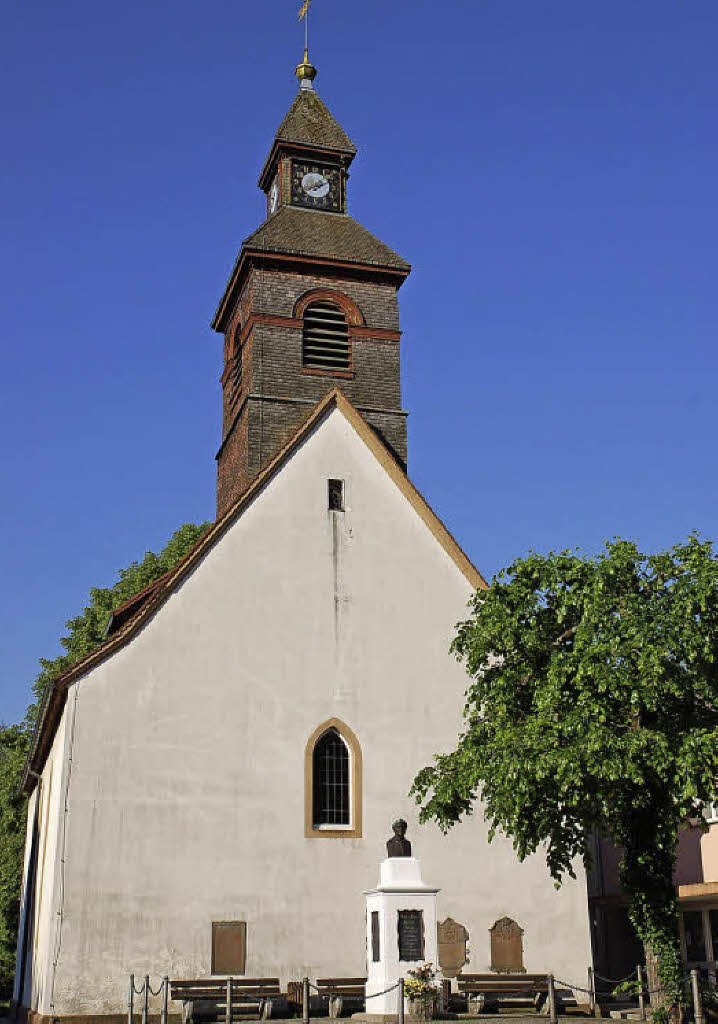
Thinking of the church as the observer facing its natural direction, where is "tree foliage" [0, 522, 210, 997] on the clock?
The tree foliage is roughly at 5 o'clock from the church.

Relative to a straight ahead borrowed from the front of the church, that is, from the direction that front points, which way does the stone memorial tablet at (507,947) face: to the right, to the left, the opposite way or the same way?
the same way

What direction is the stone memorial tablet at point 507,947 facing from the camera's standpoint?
toward the camera

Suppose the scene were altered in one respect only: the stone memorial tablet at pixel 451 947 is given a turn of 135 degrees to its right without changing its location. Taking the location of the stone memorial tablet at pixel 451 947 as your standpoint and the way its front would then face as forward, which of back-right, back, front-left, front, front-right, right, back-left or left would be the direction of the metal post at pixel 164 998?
left

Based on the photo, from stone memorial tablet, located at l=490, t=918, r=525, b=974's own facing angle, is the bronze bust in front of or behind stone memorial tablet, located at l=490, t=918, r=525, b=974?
in front

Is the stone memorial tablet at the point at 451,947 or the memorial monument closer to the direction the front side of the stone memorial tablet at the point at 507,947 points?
the memorial monument

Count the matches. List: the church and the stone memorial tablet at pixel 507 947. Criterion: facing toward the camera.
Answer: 2

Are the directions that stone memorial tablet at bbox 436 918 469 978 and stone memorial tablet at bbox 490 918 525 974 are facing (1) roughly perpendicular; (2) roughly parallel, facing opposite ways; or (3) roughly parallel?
roughly parallel

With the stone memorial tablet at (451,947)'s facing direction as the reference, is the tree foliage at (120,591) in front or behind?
behind

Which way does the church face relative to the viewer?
toward the camera

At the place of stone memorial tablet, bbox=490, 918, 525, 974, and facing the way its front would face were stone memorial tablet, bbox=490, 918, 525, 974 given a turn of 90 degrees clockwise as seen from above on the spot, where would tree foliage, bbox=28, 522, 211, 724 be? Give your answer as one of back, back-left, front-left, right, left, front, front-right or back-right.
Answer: front-right

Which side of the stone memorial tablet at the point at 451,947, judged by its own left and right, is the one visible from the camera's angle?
front

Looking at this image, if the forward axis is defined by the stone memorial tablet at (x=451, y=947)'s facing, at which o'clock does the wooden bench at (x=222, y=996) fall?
The wooden bench is roughly at 2 o'clock from the stone memorial tablet.
